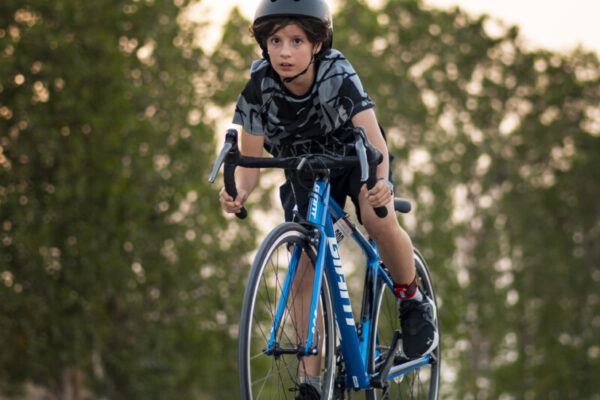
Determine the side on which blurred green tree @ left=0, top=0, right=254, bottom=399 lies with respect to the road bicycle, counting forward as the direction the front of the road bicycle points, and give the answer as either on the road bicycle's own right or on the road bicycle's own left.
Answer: on the road bicycle's own right

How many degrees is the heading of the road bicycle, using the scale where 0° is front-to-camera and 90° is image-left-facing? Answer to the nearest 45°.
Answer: approximately 45°
